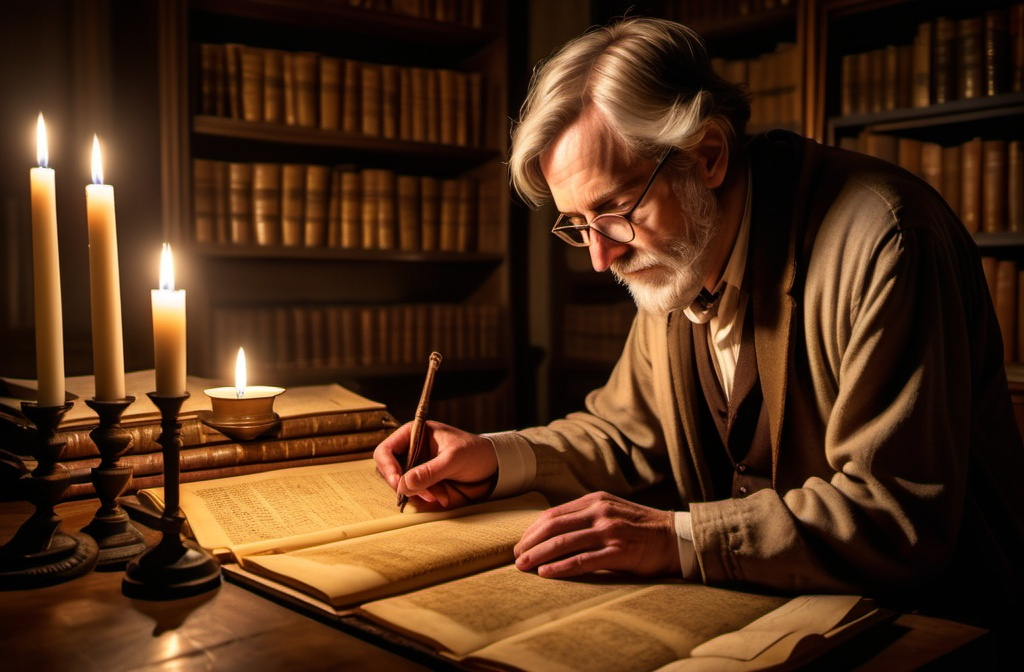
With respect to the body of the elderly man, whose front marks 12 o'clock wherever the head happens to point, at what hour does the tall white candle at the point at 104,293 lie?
The tall white candle is roughly at 12 o'clock from the elderly man.

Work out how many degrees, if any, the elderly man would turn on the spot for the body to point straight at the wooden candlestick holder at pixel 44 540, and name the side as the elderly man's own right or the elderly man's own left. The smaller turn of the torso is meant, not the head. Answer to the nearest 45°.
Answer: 0° — they already face it

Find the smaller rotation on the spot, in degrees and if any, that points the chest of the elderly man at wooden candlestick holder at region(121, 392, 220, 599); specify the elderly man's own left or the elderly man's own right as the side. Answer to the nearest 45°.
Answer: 0° — they already face it

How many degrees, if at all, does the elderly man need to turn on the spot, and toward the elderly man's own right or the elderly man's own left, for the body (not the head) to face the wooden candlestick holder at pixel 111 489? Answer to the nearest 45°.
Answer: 0° — they already face it

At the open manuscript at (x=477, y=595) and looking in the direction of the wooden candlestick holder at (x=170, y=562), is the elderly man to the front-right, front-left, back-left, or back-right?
back-right

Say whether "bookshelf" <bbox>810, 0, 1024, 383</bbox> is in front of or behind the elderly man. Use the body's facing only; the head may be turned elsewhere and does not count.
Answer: behind

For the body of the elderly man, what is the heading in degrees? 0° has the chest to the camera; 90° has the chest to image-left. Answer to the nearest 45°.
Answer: approximately 45°

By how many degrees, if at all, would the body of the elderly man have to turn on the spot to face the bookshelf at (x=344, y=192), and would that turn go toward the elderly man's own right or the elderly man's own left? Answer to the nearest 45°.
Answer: approximately 90° to the elderly man's own right
